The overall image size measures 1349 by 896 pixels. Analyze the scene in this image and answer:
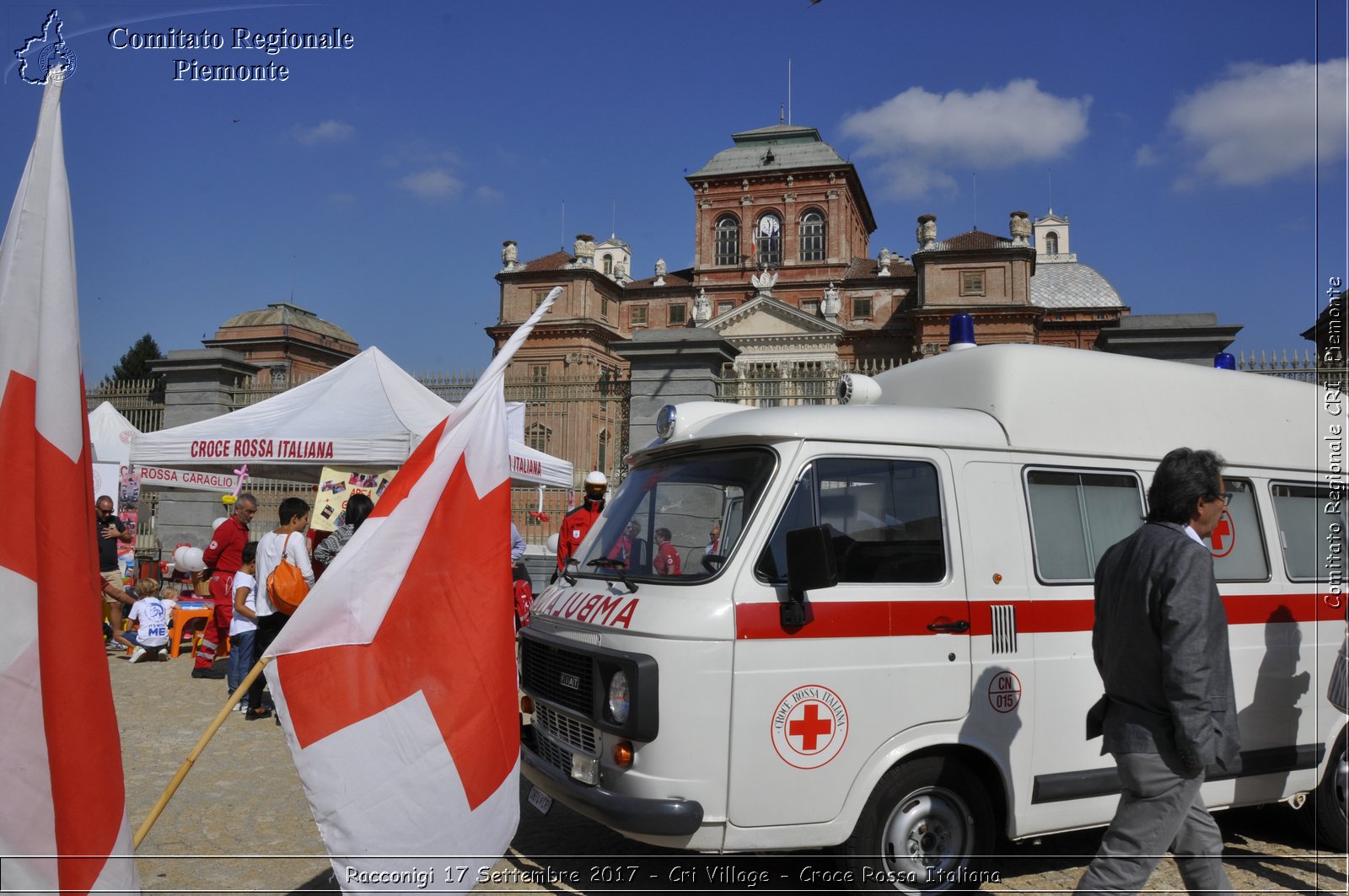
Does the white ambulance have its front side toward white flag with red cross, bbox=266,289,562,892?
yes

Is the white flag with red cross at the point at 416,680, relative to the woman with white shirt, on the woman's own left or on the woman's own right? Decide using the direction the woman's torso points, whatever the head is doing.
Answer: on the woman's own right

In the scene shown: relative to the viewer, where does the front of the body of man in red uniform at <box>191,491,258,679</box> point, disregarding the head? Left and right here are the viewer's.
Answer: facing to the right of the viewer

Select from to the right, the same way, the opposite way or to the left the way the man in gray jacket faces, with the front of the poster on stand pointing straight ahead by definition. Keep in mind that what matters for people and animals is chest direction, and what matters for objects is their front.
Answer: to the left

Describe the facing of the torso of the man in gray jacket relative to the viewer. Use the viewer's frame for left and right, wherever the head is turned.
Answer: facing away from the viewer and to the right of the viewer

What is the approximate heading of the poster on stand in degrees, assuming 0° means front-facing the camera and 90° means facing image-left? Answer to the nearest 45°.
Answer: approximately 0°

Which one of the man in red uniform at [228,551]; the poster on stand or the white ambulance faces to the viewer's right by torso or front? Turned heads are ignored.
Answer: the man in red uniform
